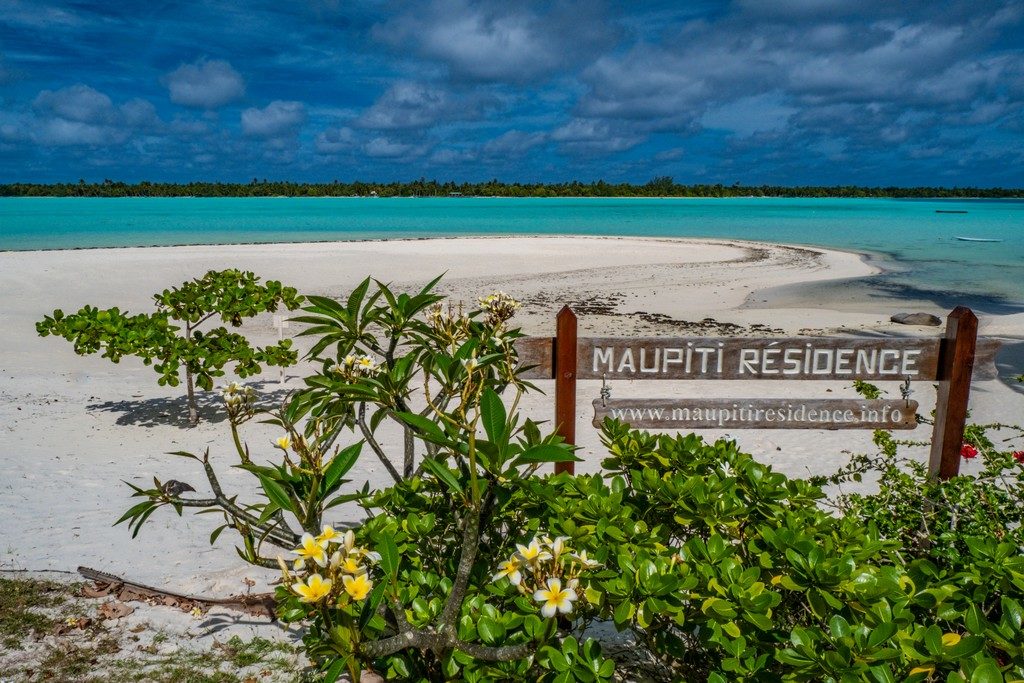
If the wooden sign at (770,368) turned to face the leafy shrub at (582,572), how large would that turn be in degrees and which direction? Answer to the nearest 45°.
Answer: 0° — it already faces it

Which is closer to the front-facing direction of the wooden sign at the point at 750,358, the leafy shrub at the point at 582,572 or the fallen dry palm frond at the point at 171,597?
the leafy shrub

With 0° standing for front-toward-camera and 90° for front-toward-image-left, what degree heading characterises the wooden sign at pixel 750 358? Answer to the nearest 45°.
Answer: approximately 0°

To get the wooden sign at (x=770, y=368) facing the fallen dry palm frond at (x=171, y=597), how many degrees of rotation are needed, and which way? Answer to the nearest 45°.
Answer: approximately 45° to its right

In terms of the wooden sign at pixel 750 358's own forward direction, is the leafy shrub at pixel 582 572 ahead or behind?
ahead

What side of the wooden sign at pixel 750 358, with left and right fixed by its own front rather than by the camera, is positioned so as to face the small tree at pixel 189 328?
right

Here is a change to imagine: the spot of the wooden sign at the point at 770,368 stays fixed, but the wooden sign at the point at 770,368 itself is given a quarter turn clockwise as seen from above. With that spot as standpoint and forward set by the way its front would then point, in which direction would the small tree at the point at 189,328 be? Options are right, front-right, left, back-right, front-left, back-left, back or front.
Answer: front

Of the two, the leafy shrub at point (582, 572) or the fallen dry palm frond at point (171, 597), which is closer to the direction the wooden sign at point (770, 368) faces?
the leafy shrub

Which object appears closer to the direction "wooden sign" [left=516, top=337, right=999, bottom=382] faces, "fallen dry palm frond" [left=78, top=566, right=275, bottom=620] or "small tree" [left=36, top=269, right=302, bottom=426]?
the fallen dry palm frond
